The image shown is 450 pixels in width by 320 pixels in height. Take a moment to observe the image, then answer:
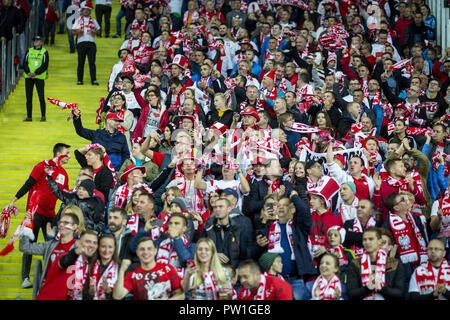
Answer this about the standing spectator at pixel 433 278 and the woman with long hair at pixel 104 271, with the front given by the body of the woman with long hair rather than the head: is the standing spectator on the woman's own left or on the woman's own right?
on the woman's own left

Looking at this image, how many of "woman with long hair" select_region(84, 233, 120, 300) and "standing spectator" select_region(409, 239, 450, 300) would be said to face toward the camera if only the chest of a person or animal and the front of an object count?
2

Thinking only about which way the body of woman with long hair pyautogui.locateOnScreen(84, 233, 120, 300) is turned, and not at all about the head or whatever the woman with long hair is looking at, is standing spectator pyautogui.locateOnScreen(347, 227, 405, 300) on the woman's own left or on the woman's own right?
on the woman's own left

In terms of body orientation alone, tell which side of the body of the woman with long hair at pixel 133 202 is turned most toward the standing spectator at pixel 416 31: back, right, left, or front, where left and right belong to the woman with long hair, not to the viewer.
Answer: back

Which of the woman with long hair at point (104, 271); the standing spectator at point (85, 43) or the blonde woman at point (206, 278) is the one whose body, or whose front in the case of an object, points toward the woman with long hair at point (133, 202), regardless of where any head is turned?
the standing spectator

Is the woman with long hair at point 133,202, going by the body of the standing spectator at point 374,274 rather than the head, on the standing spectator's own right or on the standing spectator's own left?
on the standing spectator's own right

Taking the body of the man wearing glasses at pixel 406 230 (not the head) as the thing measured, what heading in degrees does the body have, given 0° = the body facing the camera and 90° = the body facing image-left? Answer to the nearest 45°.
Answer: approximately 315°
